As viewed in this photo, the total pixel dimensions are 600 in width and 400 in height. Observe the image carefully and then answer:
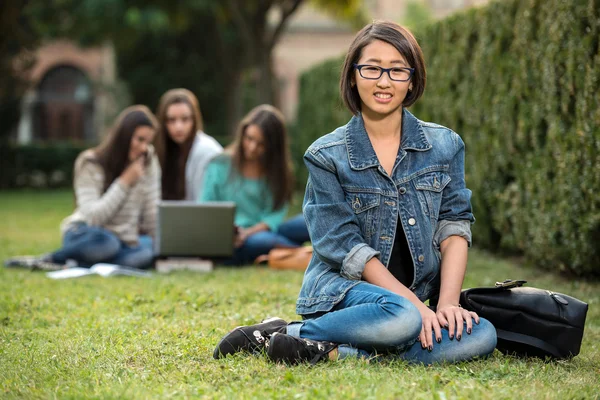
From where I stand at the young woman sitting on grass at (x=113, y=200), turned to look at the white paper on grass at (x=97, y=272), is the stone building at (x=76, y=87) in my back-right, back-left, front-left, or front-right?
back-right

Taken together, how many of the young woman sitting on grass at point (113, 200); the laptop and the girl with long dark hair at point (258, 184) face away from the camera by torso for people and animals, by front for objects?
1

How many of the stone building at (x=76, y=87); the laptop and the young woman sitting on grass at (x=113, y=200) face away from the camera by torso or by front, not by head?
1

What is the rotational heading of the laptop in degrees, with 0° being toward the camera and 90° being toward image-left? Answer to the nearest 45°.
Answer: approximately 180°

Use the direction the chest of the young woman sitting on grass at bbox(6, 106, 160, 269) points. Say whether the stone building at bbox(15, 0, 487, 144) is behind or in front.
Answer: behind

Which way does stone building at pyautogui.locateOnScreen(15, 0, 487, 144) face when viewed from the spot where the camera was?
facing the viewer

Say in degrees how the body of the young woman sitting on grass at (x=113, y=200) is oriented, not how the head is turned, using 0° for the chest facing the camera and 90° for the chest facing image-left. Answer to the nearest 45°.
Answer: approximately 315°

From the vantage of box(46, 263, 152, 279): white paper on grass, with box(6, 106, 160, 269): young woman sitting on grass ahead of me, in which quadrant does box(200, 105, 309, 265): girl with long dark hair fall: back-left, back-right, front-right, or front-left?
front-right

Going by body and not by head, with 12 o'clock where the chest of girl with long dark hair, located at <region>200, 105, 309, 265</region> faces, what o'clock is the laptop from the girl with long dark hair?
The laptop is roughly at 12 o'clock from the girl with long dark hair.

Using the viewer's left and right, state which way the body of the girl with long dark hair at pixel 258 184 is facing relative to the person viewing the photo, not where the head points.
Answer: facing the viewer and to the left of the viewer

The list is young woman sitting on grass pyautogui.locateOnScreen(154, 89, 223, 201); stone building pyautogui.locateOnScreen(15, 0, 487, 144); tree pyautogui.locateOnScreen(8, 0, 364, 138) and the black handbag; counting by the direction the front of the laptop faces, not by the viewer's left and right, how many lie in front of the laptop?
3

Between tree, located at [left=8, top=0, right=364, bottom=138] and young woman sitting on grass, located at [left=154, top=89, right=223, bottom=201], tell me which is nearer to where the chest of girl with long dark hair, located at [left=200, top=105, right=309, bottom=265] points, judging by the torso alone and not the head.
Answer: the young woman sitting on grass

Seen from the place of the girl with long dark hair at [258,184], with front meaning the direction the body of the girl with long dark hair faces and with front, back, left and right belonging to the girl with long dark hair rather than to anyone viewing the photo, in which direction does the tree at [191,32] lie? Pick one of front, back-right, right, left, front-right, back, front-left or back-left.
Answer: back-right

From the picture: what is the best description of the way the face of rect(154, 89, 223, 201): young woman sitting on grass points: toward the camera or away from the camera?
toward the camera

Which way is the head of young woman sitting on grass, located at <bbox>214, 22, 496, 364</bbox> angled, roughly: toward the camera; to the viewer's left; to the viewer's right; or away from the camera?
toward the camera

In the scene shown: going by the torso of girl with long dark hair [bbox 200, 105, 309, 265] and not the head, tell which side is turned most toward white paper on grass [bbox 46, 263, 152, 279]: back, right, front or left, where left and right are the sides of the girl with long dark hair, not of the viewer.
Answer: front
